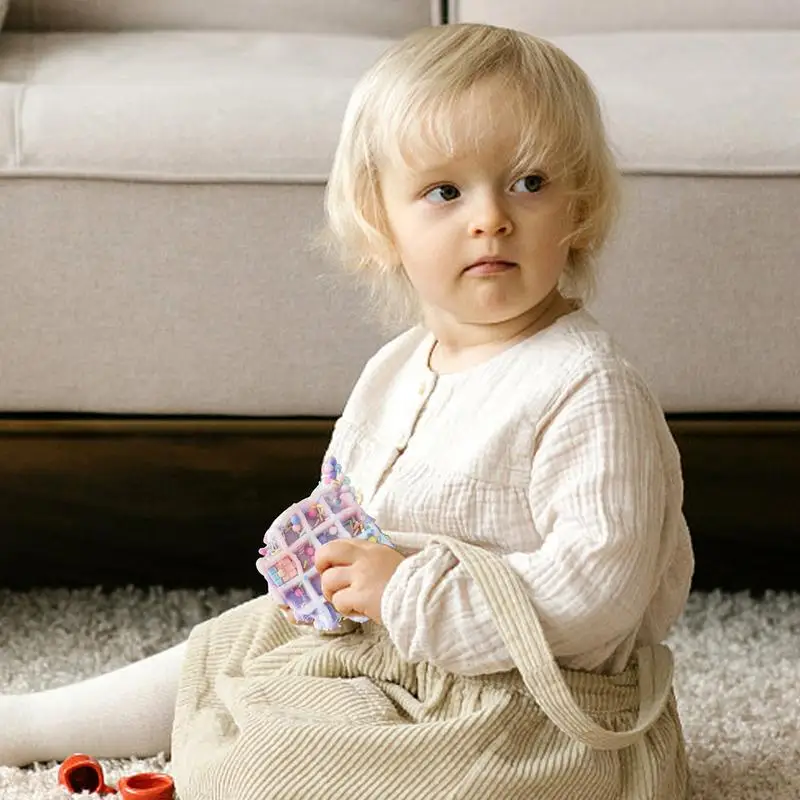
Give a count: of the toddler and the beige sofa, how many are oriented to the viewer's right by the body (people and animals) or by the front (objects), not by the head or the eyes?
0

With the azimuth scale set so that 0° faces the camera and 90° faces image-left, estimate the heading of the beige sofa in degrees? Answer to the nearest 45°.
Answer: approximately 0°

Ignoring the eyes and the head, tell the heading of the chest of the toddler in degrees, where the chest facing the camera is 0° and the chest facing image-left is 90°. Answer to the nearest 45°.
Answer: approximately 45°
